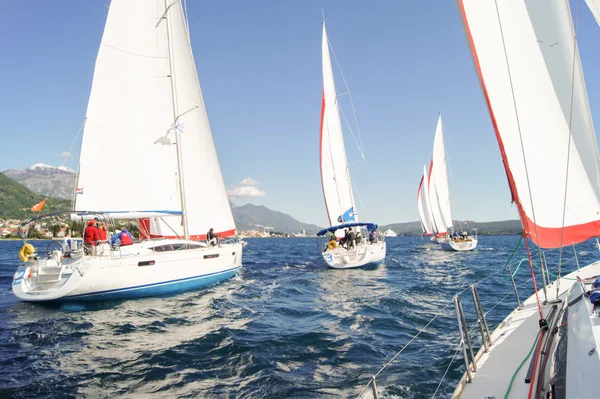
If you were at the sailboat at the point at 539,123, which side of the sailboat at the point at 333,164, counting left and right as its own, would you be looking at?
back

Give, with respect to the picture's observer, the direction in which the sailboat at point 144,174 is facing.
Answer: facing away from the viewer and to the right of the viewer

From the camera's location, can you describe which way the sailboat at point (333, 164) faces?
facing away from the viewer

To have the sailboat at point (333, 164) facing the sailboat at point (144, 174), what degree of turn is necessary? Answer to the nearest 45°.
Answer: approximately 135° to its left

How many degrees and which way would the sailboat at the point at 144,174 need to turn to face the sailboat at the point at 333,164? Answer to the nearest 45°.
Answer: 0° — it already faces it

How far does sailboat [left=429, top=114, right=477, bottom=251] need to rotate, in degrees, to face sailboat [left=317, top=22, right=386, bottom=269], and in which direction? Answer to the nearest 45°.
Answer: approximately 135° to its left

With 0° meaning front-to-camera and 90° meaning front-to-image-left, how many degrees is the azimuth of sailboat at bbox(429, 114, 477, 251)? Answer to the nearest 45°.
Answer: approximately 135°
